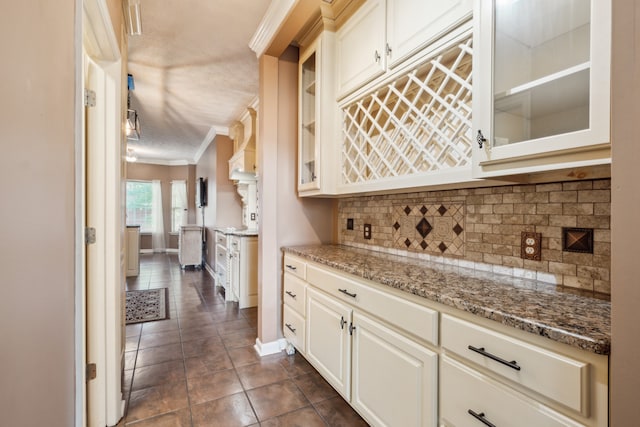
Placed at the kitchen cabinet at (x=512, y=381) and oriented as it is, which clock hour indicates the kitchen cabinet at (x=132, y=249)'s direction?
the kitchen cabinet at (x=132, y=249) is roughly at 2 o'clock from the kitchen cabinet at (x=512, y=381).

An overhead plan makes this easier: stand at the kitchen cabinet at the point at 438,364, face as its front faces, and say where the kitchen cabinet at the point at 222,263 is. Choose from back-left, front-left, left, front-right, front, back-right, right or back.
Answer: right

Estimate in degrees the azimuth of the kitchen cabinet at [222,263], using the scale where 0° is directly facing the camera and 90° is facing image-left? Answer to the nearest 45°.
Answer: approximately 90°

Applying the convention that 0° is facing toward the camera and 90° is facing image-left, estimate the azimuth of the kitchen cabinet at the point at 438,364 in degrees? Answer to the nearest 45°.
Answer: approximately 45°

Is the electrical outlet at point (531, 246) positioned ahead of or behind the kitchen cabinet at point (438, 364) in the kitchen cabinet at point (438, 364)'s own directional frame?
behind

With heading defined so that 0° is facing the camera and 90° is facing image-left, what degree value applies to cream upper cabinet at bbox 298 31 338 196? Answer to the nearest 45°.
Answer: approximately 45°

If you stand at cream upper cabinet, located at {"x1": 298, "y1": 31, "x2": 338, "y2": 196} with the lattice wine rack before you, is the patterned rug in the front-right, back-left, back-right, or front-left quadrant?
back-right

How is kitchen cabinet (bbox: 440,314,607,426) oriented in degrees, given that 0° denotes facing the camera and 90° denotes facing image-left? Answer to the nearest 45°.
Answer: approximately 45°

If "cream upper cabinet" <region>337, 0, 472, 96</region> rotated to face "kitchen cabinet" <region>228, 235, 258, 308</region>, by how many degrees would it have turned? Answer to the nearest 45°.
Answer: approximately 90° to its right

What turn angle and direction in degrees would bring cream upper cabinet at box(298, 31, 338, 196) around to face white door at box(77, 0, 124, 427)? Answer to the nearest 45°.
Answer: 0° — it already faces it

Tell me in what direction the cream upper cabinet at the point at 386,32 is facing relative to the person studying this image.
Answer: facing the viewer and to the left of the viewer
